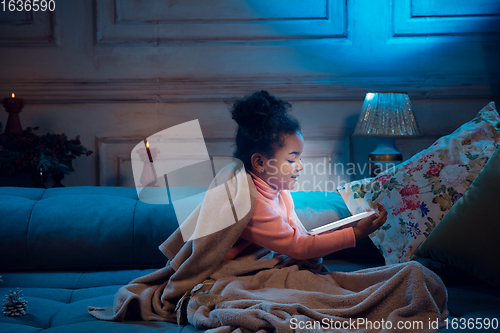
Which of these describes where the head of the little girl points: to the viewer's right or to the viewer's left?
to the viewer's right

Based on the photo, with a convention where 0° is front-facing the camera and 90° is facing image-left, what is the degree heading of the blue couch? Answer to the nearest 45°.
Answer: approximately 0°

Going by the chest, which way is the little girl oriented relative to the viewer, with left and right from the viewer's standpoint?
facing to the right of the viewer
